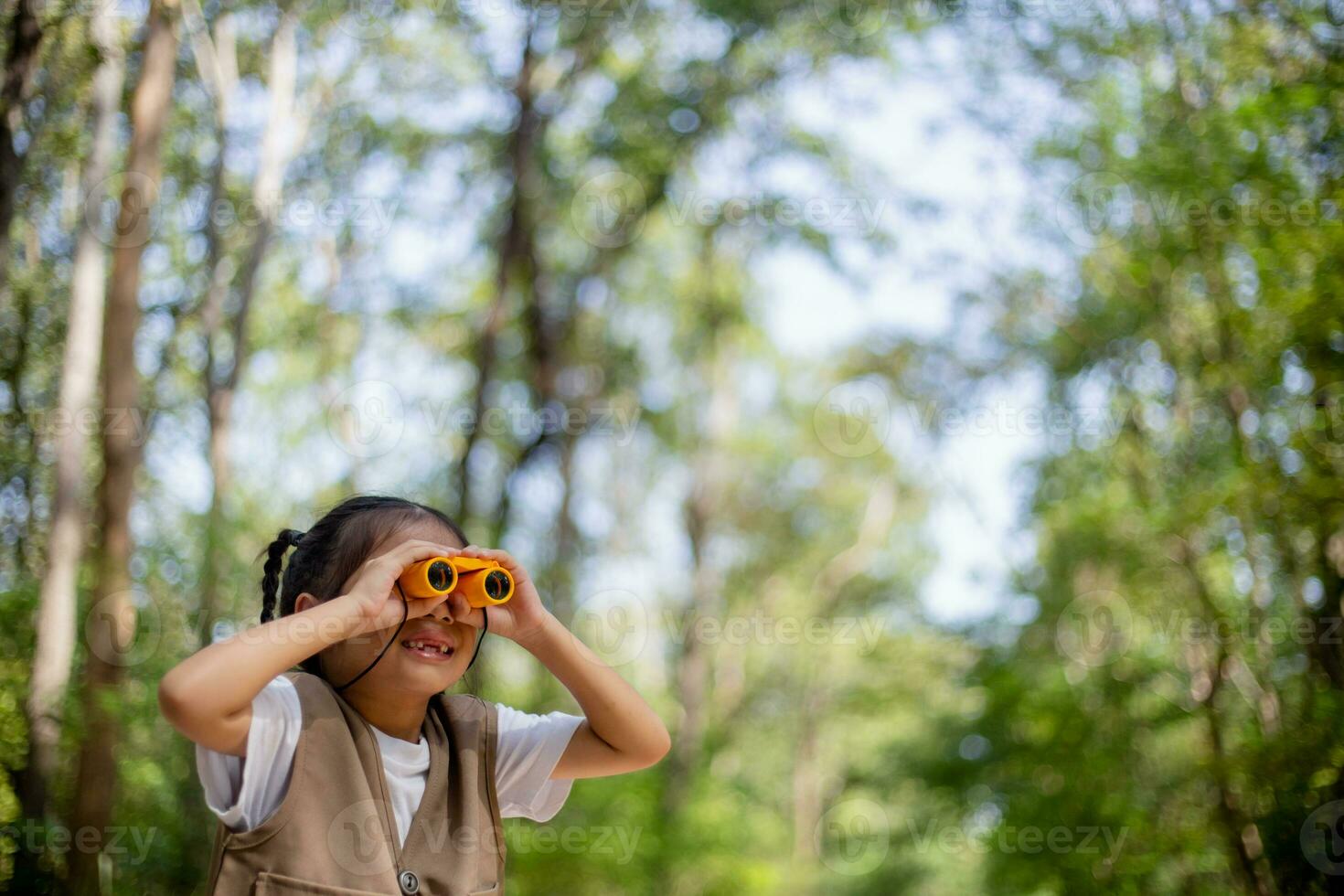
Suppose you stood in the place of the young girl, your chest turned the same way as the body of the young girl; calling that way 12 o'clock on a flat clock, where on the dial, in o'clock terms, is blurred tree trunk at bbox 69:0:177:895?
The blurred tree trunk is roughly at 7 o'clock from the young girl.

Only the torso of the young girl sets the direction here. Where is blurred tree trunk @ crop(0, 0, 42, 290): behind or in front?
behind

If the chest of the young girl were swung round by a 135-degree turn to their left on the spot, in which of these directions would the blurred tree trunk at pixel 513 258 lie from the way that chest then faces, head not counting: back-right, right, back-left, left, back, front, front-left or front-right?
front

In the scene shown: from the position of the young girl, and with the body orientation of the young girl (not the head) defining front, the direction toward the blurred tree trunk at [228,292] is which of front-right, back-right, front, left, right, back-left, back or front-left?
back-left

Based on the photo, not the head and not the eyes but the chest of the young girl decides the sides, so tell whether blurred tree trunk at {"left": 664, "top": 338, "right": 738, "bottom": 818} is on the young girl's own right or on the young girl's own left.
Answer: on the young girl's own left

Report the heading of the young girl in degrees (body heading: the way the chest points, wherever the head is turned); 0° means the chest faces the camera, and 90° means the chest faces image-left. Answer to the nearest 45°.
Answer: approximately 315°
